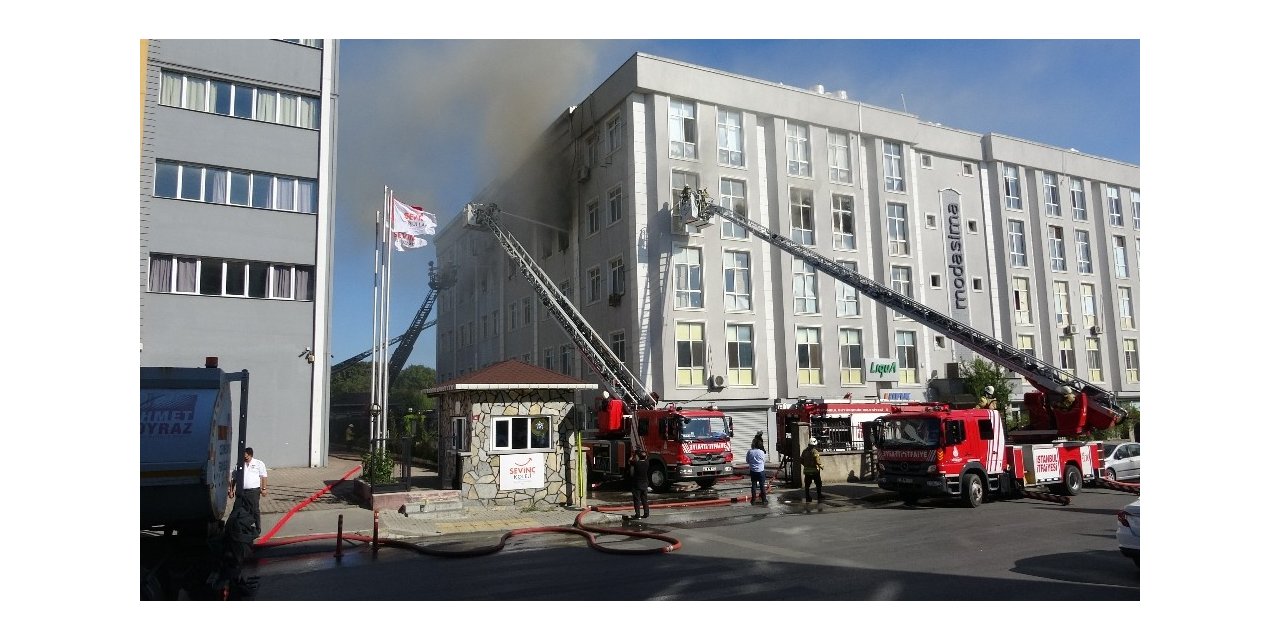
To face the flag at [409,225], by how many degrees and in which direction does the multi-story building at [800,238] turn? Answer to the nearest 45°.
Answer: approximately 90° to its right

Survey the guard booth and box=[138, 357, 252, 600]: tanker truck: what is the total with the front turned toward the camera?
1

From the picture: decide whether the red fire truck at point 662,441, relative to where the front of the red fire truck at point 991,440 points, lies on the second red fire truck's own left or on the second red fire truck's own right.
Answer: on the second red fire truck's own right

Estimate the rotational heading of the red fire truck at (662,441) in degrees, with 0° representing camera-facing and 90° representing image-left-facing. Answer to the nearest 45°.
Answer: approximately 315°

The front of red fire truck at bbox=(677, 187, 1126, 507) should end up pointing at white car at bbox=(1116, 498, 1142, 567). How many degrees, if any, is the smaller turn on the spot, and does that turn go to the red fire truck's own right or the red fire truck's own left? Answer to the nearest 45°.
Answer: approximately 45° to the red fire truck's own left
